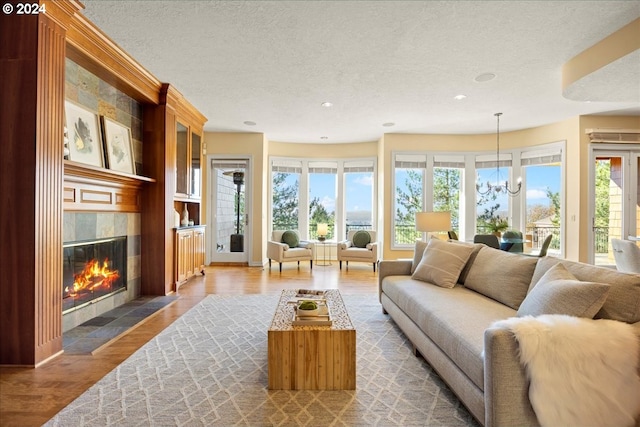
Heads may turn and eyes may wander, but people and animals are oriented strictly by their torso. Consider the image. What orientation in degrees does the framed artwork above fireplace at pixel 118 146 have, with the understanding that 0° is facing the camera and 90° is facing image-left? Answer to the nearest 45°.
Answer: approximately 315°

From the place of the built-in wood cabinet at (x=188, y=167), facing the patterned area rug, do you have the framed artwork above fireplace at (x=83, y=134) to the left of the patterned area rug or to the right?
right

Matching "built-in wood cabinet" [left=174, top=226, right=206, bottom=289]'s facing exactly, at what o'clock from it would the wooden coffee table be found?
The wooden coffee table is roughly at 1 o'clock from the built-in wood cabinet.

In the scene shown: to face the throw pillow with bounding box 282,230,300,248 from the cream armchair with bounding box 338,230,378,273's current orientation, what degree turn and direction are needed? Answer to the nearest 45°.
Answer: approximately 45° to its right

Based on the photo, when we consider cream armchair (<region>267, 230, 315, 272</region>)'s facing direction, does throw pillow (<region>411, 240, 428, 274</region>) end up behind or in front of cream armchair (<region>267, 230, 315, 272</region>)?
in front

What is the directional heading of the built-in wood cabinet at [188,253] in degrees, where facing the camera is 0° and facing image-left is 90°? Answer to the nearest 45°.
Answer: approximately 315°

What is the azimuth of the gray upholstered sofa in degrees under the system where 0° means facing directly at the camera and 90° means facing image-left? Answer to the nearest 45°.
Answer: approximately 45°

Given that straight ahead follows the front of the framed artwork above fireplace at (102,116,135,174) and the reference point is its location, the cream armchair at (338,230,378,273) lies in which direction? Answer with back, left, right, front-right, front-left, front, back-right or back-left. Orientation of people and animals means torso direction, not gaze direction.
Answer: front-left
